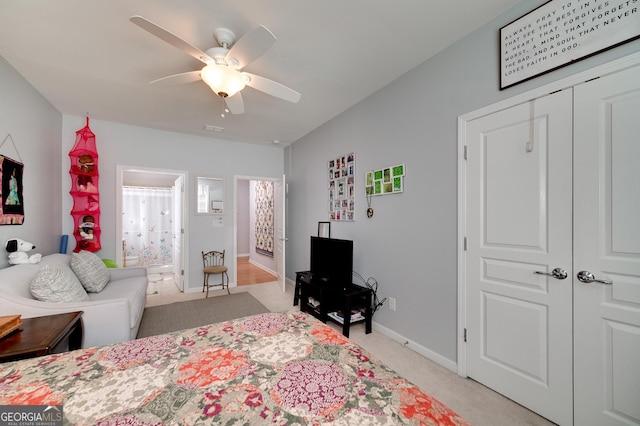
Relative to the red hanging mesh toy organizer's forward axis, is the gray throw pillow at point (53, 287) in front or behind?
in front

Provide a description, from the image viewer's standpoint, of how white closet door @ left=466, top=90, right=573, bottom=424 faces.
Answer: facing the viewer and to the left of the viewer

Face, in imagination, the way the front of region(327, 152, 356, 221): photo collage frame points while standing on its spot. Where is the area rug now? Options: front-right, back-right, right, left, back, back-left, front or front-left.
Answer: front-right

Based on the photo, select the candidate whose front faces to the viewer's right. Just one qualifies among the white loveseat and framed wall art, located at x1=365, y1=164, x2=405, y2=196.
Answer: the white loveseat

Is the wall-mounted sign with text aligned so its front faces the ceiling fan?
yes

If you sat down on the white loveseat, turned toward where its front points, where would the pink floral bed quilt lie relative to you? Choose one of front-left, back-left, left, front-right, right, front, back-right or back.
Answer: right

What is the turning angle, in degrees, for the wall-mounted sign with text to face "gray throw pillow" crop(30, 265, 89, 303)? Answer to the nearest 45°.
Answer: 0° — it already faces it

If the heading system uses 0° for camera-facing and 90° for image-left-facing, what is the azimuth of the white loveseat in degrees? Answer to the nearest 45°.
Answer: approximately 270°

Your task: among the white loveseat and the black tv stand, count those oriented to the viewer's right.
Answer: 1

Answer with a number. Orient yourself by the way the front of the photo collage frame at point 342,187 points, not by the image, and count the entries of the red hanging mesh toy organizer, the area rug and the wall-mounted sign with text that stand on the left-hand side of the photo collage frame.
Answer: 1

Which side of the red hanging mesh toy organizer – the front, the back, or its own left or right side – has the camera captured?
front

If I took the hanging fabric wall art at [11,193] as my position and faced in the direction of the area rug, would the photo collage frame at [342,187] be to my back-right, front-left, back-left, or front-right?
front-right

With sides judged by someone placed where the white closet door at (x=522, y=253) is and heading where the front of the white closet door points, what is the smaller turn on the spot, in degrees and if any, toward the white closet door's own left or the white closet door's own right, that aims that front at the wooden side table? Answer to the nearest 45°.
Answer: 0° — it already faces it

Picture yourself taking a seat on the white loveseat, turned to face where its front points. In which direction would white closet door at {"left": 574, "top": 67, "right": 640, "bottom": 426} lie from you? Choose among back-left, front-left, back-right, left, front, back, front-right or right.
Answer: front-right

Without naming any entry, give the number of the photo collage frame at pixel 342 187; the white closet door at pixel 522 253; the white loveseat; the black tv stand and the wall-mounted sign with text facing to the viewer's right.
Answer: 1
